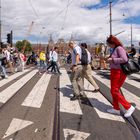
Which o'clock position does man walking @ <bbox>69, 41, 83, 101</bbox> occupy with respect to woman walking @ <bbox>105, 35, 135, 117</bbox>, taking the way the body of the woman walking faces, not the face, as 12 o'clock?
The man walking is roughly at 2 o'clock from the woman walking.

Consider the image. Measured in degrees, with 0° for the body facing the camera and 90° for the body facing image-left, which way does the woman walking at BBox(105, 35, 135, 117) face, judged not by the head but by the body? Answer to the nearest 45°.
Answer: approximately 90°
